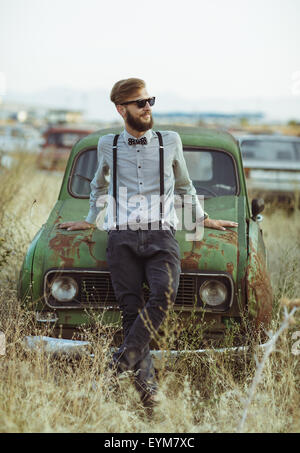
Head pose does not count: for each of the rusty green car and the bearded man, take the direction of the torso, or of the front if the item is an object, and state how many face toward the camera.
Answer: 2

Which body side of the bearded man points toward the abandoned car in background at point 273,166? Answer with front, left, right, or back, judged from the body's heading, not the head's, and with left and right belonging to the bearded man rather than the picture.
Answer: back

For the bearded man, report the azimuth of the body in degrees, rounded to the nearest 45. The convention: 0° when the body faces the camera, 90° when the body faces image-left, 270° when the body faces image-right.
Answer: approximately 0°

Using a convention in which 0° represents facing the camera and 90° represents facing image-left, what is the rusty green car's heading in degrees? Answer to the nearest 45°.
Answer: approximately 0°

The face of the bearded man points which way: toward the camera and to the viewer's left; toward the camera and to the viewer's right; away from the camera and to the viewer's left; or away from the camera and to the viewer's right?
toward the camera and to the viewer's right

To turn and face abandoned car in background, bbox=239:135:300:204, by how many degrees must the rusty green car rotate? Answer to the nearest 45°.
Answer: approximately 180°
